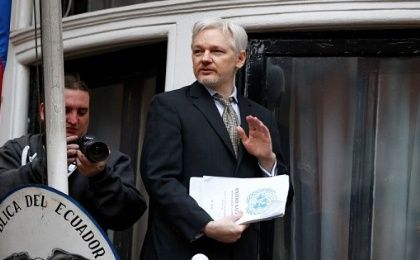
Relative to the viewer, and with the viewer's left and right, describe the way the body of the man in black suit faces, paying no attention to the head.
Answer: facing the viewer and to the right of the viewer

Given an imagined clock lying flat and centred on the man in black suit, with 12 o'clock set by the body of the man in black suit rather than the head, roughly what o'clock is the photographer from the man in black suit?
The photographer is roughly at 5 o'clock from the man in black suit.

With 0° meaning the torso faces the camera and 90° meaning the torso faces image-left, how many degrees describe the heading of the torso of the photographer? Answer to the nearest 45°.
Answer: approximately 0°

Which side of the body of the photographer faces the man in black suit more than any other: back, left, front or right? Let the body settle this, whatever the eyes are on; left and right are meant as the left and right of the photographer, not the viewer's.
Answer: left

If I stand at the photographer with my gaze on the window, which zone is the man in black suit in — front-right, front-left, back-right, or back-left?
front-right

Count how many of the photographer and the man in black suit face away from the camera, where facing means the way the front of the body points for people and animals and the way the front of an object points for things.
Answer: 0

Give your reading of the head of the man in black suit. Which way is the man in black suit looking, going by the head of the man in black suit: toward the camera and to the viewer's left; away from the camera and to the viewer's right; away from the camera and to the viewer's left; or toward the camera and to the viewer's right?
toward the camera and to the viewer's left

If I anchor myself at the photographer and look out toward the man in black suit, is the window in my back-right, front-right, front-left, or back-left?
front-left
